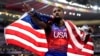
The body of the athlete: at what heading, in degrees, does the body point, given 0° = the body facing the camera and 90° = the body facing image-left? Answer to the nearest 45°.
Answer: approximately 315°
